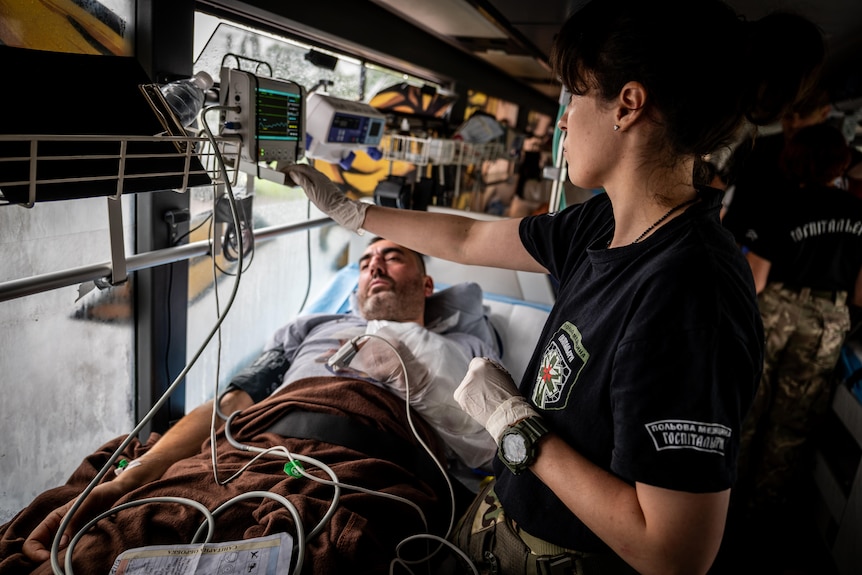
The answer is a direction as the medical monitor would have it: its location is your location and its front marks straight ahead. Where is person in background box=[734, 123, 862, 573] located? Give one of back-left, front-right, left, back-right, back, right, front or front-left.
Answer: front-left

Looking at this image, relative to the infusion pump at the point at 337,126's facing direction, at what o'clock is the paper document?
The paper document is roughly at 2 o'clock from the infusion pump.

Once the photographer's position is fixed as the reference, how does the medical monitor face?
facing the viewer and to the right of the viewer

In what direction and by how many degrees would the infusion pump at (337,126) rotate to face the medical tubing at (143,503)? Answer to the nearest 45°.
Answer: approximately 45° to its right

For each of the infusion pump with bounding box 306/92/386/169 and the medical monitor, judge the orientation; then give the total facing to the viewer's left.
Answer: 0

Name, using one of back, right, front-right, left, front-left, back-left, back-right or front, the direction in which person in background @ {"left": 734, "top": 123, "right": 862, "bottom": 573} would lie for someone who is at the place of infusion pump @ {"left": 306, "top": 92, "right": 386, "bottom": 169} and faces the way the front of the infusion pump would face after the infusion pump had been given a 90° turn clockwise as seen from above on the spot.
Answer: back-left
